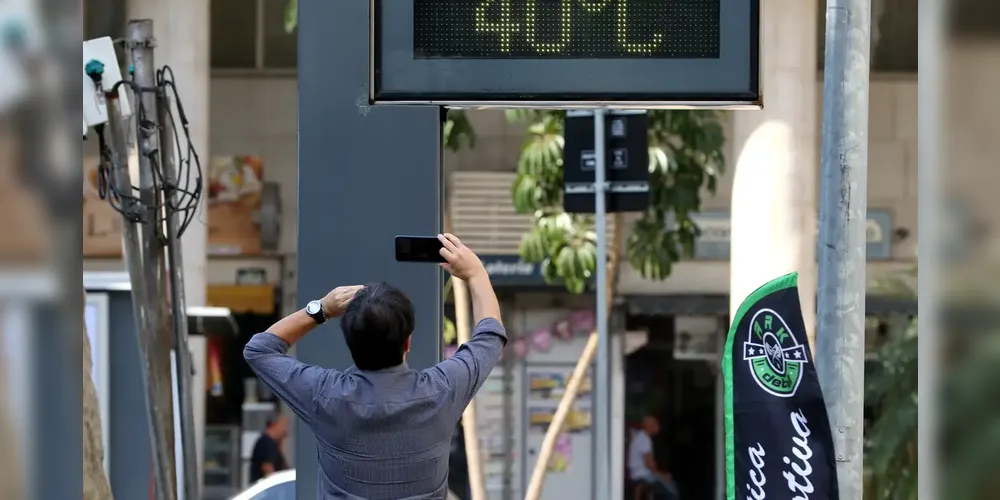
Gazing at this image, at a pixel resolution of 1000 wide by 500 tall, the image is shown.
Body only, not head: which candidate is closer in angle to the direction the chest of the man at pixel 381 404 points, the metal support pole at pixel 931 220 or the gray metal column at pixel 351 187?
the gray metal column

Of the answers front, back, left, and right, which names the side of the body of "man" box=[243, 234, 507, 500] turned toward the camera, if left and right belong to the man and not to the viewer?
back

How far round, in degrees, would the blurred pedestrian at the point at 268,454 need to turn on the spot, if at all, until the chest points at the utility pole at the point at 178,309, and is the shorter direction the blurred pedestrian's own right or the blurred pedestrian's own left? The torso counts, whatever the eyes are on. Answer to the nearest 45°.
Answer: approximately 90° to the blurred pedestrian's own right

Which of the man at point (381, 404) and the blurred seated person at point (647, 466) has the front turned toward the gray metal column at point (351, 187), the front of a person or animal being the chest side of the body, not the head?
the man
